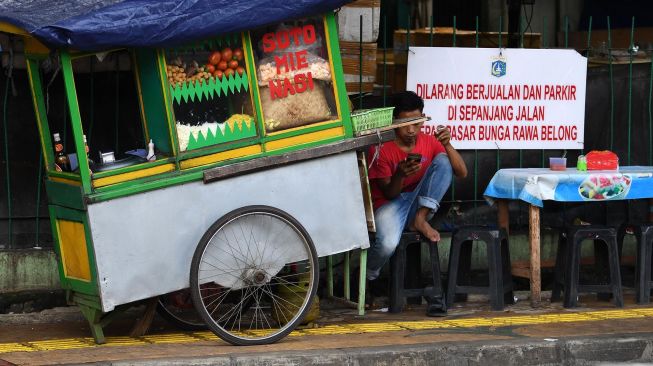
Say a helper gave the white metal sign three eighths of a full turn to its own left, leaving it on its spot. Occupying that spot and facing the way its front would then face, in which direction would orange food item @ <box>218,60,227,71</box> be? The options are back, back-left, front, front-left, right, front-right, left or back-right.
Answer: back

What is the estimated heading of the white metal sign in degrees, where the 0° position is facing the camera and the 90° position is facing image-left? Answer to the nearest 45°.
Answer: approximately 0°

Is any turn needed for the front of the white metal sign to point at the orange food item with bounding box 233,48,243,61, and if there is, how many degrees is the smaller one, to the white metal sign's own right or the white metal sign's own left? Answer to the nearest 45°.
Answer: approximately 45° to the white metal sign's own right
